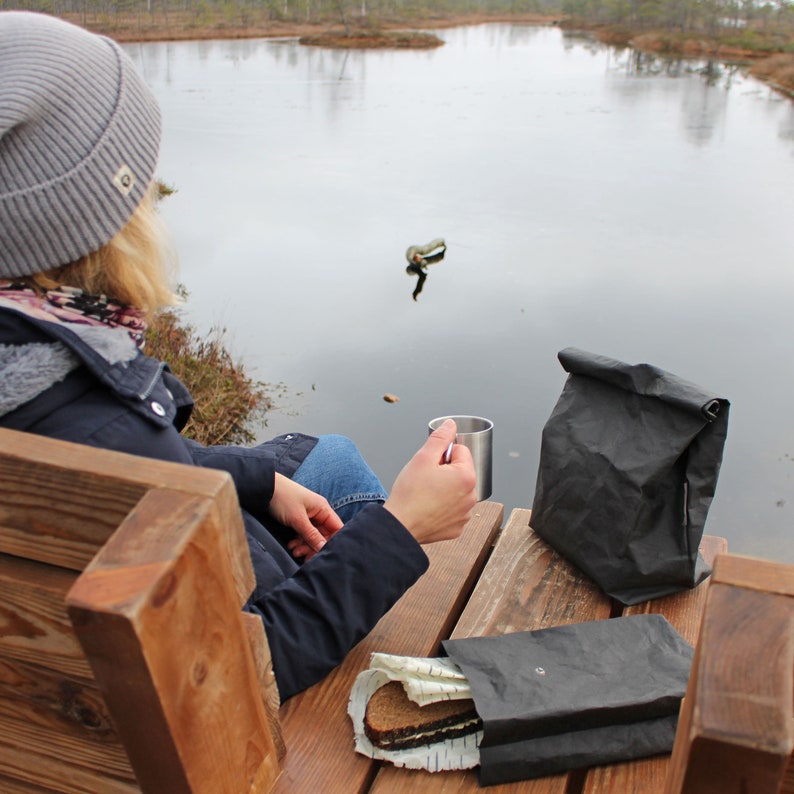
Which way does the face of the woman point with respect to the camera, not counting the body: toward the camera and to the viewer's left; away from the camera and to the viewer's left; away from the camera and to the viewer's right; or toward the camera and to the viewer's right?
away from the camera and to the viewer's right

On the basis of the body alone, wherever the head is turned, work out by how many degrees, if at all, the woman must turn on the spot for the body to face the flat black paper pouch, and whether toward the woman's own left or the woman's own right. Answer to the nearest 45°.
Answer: approximately 45° to the woman's own right

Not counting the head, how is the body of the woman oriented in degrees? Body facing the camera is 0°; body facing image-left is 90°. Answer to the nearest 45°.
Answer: approximately 225°

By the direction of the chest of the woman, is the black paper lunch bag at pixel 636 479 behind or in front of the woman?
in front
